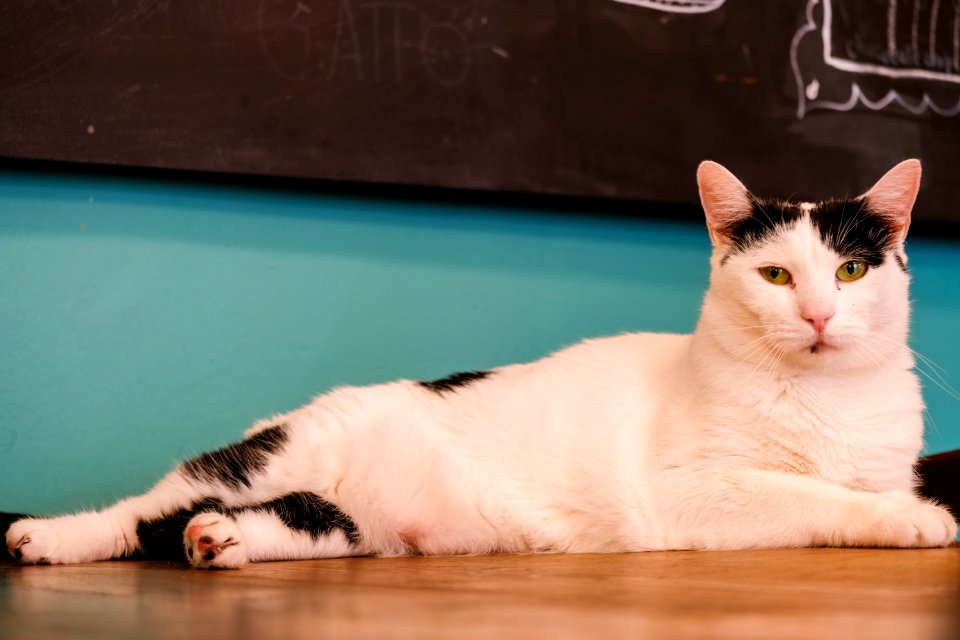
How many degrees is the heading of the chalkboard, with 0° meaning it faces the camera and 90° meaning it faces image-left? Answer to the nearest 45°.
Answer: approximately 0°
